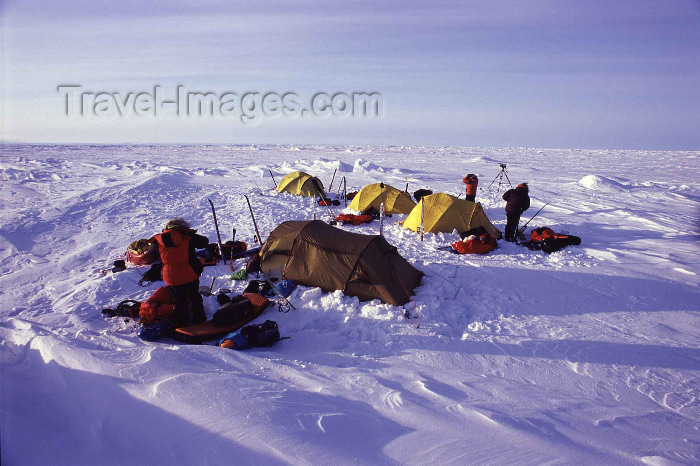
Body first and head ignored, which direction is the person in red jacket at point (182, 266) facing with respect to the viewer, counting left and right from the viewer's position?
facing away from the viewer and to the right of the viewer

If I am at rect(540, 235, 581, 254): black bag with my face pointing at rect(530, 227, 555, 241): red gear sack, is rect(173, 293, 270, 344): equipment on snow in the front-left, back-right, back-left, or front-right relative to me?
back-left

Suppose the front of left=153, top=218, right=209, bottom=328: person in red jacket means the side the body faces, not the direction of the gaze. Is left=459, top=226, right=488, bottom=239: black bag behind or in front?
in front

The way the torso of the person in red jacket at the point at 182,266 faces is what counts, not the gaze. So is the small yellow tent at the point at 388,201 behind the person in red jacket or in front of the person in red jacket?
in front

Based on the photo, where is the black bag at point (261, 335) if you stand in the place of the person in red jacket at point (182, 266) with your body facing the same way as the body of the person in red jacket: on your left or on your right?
on your right

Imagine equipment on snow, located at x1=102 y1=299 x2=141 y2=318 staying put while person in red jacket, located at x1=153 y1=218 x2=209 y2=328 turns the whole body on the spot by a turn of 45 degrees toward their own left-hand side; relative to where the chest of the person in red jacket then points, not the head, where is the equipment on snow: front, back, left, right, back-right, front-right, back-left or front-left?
front-left

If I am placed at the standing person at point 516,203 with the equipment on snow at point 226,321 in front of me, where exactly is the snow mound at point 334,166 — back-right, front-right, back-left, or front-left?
back-right

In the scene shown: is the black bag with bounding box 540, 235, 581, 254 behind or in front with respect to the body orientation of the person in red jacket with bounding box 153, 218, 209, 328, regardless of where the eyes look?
in front
